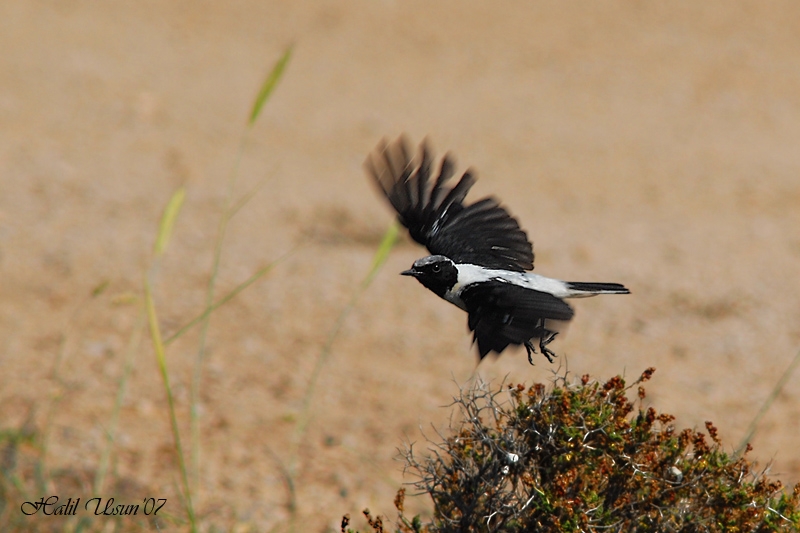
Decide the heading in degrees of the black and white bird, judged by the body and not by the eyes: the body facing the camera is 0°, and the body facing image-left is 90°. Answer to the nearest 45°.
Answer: approximately 90°
